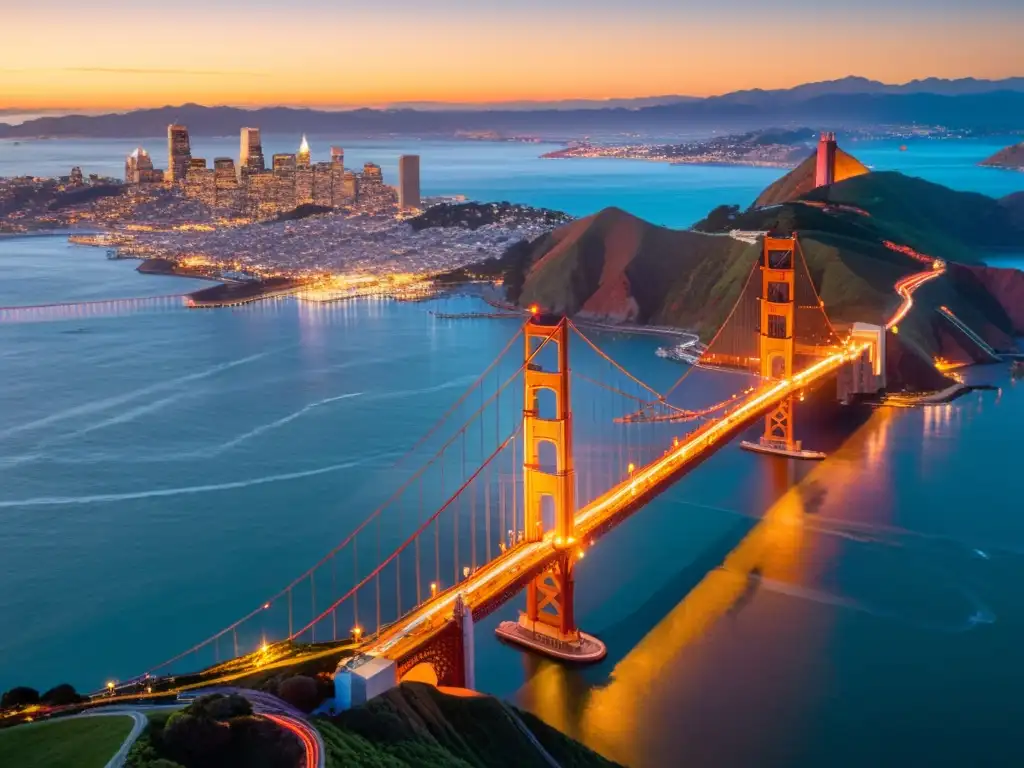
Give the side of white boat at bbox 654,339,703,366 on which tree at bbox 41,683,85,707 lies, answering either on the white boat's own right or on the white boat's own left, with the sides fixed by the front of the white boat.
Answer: on the white boat's own left

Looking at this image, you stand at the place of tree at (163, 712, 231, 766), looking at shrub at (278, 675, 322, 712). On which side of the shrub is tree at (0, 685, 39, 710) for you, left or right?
left

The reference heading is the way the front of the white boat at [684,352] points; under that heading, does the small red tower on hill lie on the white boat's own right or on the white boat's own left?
on the white boat's own right

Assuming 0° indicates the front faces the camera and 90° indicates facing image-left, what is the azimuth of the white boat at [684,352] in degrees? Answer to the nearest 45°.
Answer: approximately 90°

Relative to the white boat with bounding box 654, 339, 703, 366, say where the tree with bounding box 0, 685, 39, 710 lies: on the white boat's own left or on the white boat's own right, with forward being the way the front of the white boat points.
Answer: on the white boat's own left

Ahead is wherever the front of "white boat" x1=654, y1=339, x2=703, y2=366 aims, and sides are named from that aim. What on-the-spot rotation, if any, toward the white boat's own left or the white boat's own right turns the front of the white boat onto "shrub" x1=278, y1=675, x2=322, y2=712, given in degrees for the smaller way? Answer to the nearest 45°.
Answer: approximately 90° to the white boat's own left
